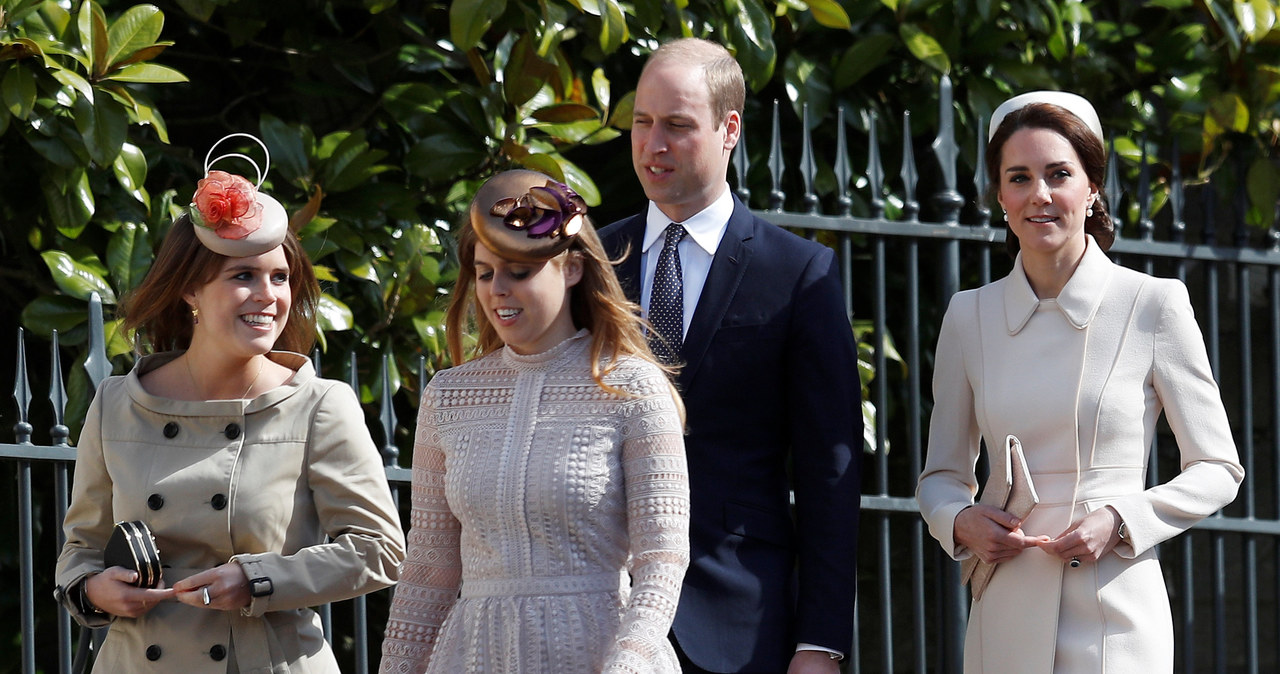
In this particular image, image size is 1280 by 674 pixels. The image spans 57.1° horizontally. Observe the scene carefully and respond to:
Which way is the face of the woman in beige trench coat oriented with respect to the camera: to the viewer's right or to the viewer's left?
to the viewer's right

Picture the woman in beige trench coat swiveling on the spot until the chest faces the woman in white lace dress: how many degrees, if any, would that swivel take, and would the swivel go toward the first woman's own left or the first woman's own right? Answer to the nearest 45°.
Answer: approximately 45° to the first woman's own left

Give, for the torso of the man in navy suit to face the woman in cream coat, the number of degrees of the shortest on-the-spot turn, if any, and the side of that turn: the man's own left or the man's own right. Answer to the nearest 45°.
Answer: approximately 135° to the man's own left

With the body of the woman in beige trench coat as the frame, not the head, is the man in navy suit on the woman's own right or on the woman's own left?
on the woman's own left

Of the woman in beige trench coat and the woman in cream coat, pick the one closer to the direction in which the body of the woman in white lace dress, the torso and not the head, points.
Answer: the woman in beige trench coat

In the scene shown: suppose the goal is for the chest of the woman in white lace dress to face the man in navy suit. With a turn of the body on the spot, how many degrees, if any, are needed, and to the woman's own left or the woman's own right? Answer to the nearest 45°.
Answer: approximately 180°
